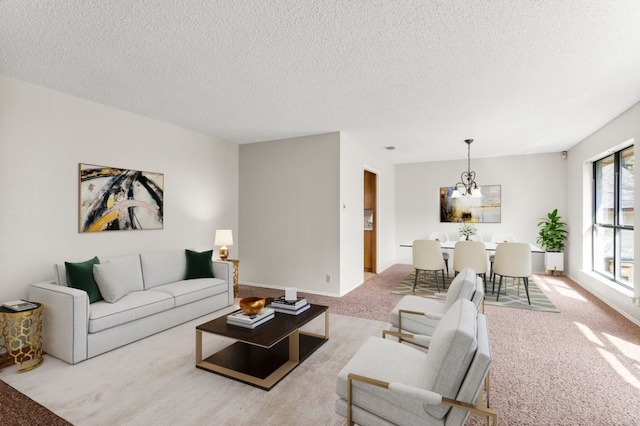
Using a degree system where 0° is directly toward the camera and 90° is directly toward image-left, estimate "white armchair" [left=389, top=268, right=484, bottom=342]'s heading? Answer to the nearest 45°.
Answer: approximately 90°

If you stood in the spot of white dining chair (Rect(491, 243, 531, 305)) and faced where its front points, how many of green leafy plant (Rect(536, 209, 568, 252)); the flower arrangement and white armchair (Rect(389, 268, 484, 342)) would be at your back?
1

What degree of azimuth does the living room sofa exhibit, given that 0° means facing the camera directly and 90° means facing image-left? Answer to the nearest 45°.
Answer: approximately 315°

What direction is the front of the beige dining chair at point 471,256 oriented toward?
away from the camera

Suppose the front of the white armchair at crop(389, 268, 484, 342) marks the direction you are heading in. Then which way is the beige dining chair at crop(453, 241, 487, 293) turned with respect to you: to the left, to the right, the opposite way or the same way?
to the right

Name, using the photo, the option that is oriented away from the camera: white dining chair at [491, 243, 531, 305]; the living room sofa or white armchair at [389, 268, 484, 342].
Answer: the white dining chair

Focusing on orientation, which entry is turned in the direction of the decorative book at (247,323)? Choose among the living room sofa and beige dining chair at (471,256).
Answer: the living room sofa

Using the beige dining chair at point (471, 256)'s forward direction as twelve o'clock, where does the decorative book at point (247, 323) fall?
The decorative book is roughly at 7 o'clock from the beige dining chair.

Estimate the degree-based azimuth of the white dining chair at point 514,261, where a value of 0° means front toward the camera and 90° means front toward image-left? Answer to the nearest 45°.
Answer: approximately 180°

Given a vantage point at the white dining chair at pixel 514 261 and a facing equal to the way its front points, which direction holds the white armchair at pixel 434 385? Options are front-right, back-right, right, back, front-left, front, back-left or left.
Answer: back

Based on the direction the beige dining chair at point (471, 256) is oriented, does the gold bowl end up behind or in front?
behind

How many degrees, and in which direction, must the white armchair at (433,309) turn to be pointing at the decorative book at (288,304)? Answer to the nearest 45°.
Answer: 0° — it already faces it

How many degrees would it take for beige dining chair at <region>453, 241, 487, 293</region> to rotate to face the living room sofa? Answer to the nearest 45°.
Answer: approximately 135° to its left

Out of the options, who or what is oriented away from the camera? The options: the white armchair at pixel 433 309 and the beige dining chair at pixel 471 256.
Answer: the beige dining chair

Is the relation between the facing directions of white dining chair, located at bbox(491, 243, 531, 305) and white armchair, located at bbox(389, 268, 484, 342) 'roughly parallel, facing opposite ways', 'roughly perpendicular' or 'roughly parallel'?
roughly perpendicular

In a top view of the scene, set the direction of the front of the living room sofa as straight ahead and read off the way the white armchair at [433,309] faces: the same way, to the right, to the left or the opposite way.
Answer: the opposite way

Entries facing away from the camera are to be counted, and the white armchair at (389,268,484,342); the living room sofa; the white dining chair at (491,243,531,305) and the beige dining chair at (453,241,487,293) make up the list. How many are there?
2
